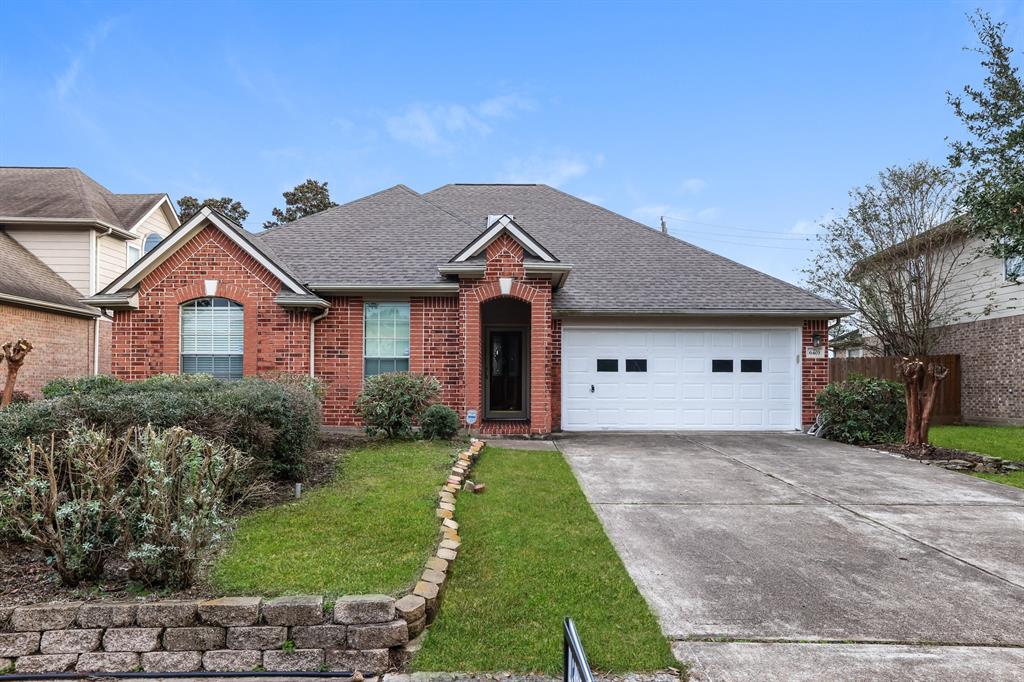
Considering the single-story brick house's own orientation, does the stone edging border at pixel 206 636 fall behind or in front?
in front

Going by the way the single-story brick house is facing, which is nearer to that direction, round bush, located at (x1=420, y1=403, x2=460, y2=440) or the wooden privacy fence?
the round bush

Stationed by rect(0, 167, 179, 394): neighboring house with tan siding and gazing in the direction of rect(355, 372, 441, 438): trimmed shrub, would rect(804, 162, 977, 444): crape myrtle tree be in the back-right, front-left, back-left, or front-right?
front-left

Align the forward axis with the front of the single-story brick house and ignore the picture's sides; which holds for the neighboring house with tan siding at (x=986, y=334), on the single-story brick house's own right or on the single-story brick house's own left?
on the single-story brick house's own left

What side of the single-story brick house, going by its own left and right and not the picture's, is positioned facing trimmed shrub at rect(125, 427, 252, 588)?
front

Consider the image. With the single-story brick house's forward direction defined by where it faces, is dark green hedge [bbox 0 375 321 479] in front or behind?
in front

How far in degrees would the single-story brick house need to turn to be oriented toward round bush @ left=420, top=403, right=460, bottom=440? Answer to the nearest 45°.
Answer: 0° — it already faces it

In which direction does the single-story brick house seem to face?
toward the camera

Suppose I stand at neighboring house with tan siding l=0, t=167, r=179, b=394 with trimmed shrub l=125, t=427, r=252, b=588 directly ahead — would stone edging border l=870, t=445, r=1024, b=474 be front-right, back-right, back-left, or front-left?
front-left

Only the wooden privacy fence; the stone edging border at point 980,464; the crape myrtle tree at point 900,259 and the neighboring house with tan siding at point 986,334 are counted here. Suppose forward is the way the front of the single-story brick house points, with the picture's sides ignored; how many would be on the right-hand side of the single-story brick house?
0

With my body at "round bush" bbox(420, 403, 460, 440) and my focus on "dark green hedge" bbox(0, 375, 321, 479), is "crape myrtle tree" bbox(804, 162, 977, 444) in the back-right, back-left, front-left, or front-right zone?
back-left

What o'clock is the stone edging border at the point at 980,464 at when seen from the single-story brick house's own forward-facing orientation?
The stone edging border is roughly at 10 o'clock from the single-story brick house.

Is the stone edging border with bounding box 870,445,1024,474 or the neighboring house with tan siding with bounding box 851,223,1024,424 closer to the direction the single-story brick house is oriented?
the stone edging border

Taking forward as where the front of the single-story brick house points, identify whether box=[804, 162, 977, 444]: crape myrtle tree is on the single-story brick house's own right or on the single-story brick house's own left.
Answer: on the single-story brick house's own left
